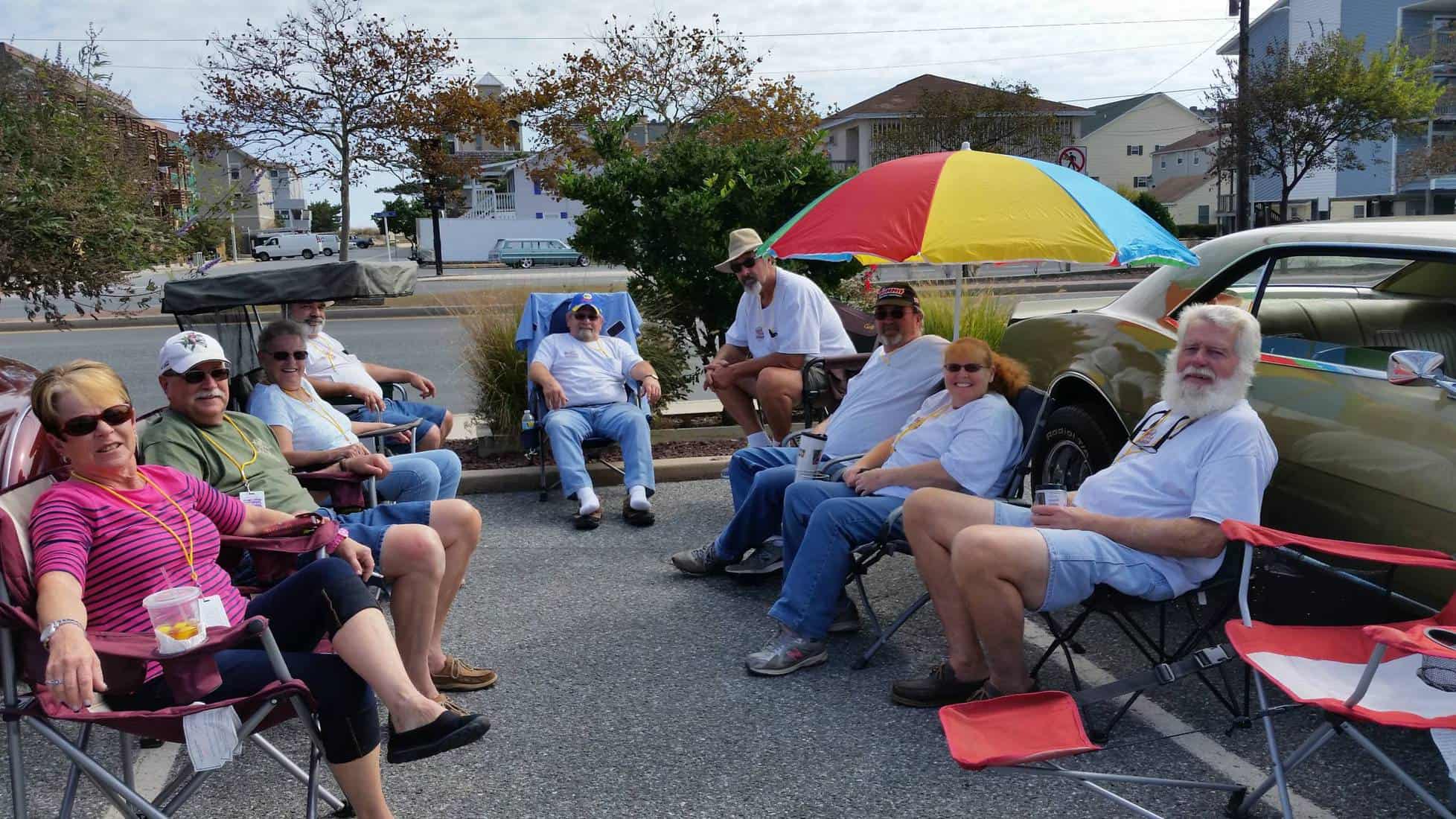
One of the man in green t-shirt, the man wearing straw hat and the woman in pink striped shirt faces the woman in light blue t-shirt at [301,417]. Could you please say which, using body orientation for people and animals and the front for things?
the man wearing straw hat

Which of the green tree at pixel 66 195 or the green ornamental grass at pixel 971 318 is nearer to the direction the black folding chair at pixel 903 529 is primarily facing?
the green tree

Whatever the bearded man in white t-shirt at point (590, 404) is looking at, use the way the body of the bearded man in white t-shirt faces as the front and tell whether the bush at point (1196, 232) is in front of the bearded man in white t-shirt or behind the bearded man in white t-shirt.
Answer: behind

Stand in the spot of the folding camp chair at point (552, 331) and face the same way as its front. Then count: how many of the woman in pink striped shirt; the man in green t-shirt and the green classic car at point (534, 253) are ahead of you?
2

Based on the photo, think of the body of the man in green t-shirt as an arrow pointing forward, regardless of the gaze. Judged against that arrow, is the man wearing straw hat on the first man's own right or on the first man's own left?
on the first man's own left

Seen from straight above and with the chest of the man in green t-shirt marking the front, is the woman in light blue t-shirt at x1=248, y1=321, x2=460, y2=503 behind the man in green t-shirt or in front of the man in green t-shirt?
behind

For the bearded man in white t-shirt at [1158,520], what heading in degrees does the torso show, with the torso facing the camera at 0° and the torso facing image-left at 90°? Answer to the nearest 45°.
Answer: approximately 45°

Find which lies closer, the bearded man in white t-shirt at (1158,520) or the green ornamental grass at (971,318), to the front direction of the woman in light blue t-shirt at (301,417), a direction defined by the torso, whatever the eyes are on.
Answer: the bearded man in white t-shirt

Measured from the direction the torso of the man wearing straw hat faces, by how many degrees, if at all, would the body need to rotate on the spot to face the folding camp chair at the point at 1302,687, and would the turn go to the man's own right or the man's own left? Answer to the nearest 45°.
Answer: approximately 45° to the man's own left
